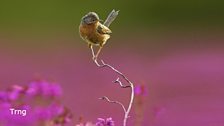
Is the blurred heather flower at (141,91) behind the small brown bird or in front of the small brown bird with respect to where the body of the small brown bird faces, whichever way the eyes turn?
behind

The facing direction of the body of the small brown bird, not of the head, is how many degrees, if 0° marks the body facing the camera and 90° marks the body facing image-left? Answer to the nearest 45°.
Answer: approximately 45°

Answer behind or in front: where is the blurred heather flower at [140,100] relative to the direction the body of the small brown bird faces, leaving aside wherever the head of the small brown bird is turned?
behind

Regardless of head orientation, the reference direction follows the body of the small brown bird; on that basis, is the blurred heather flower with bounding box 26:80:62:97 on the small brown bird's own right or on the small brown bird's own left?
on the small brown bird's own right
